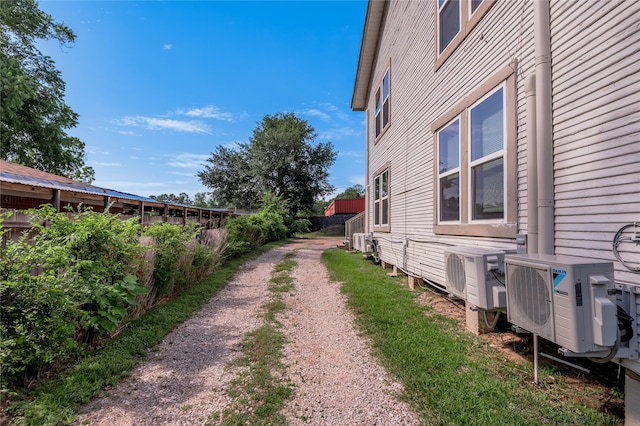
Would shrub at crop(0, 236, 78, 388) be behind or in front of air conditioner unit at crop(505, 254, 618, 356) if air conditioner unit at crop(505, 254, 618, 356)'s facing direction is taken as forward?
in front

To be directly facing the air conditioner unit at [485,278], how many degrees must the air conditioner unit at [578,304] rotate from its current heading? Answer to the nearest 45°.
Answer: approximately 90° to its right

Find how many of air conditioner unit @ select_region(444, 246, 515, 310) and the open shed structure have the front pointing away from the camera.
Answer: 0

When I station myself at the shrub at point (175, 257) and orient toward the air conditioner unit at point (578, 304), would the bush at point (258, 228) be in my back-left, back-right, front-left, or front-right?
back-left

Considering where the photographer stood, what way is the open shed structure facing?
facing the viewer and to the right of the viewer

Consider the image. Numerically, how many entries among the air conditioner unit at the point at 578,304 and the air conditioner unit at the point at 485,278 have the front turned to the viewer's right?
0

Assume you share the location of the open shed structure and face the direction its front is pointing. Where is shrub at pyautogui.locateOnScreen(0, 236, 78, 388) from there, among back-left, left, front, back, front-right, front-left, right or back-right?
front-right

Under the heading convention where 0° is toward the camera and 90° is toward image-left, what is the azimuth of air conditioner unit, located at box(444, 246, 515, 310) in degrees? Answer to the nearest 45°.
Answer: approximately 45°

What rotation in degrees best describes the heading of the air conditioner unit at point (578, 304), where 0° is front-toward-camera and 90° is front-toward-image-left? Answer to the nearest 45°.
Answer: approximately 45°
